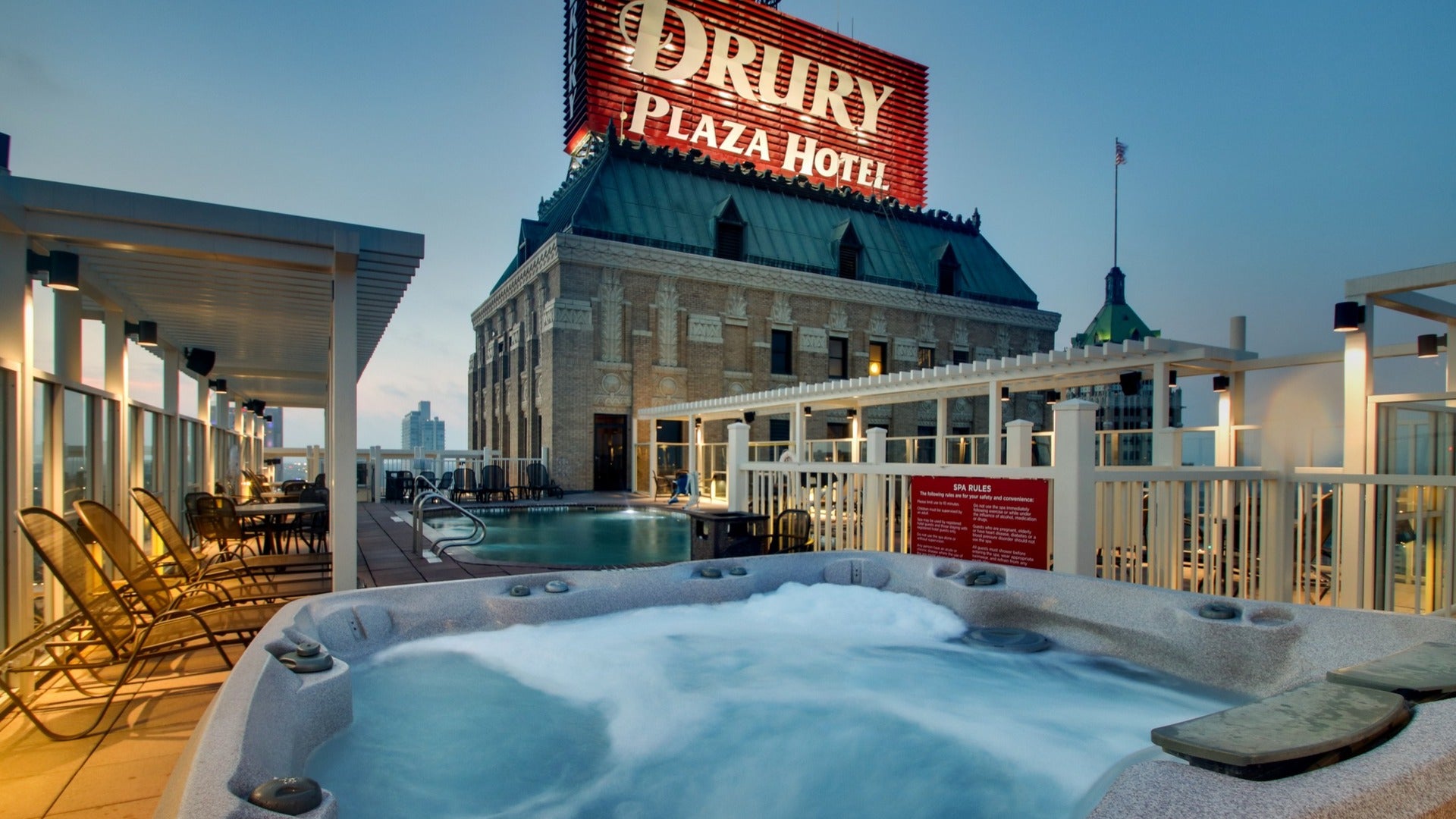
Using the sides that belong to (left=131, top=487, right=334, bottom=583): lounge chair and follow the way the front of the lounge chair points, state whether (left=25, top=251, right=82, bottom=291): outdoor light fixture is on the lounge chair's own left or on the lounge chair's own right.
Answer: on the lounge chair's own right

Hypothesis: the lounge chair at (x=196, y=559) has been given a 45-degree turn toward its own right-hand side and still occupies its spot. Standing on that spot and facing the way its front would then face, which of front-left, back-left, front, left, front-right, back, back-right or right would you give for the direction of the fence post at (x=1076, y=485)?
front

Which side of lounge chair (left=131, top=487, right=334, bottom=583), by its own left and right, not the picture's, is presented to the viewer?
right

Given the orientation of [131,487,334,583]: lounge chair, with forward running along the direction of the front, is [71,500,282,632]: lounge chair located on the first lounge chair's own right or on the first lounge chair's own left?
on the first lounge chair's own right

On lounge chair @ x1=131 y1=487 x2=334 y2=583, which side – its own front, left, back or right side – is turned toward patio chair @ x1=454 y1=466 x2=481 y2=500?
left

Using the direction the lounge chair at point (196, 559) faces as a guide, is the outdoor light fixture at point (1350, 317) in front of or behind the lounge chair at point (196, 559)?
in front
